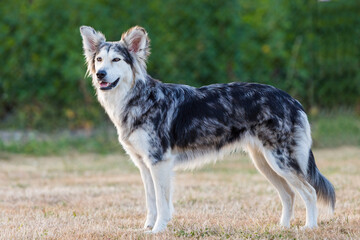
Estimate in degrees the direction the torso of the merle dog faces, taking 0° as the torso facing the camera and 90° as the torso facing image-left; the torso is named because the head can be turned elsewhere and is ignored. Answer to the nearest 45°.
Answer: approximately 90°
